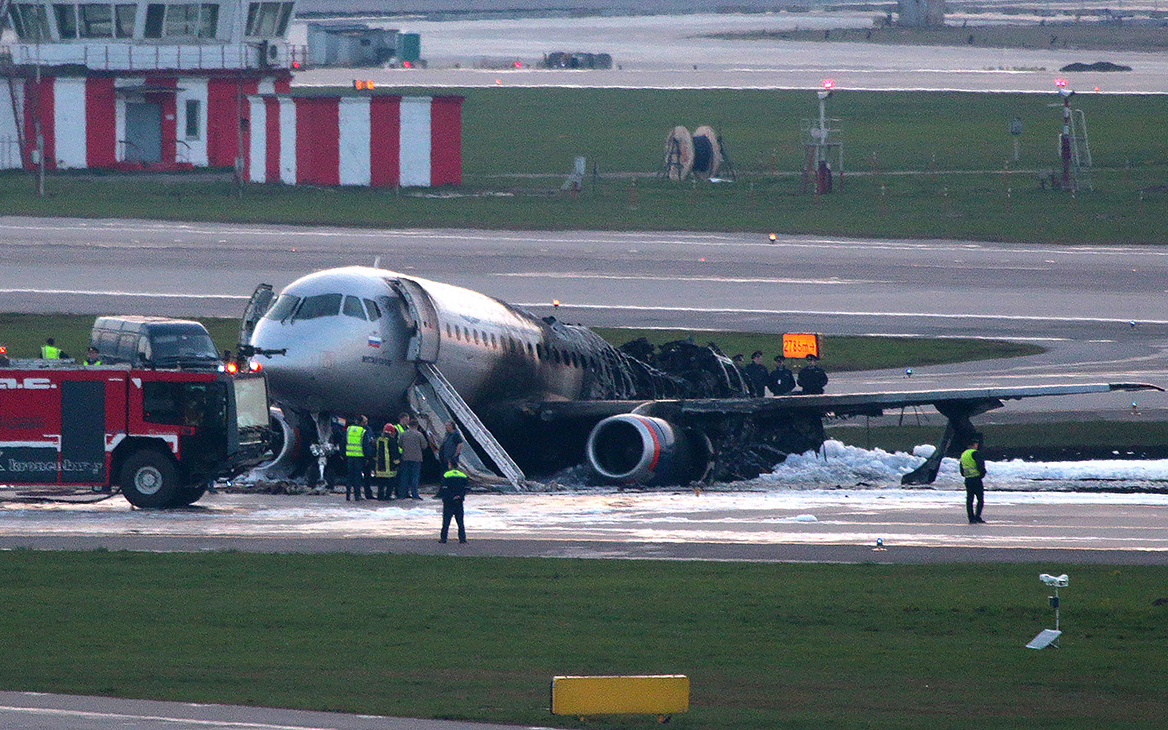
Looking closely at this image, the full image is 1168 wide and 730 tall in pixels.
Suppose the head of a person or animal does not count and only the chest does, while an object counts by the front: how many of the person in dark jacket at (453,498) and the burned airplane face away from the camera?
1

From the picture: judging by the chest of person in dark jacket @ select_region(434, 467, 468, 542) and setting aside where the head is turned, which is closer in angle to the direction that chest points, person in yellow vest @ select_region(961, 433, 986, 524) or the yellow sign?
the person in yellow vest

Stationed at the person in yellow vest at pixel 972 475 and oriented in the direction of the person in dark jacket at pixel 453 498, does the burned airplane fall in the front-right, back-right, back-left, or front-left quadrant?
front-right

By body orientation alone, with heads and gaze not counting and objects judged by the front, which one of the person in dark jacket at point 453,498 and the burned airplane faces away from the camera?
the person in dark jacket

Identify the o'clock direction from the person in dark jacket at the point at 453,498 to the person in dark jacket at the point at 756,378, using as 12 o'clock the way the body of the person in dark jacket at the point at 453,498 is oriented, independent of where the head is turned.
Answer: the person in dark jacket at the point at 756,378 is roughly at 1 o'clock from the person in dark jacket at the point at 453,498.

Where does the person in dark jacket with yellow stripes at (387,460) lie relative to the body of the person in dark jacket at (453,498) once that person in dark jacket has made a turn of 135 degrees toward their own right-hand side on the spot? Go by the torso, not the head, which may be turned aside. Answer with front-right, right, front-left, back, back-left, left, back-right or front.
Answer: back-left

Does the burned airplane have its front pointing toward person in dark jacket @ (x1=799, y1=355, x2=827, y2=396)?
no

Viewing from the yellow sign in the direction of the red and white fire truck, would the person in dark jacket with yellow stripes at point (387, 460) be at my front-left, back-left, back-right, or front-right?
front-right

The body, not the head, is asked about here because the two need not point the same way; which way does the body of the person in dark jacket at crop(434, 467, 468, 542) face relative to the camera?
away from the camera

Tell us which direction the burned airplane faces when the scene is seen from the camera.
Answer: facing the viewer and to the left of the viewer

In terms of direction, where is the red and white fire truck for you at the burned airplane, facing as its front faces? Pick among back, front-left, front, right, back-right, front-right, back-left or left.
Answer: front

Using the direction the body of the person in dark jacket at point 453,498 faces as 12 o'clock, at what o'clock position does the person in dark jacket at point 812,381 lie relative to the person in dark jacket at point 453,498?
the person in dark jacket at point 812,381 is roughly at 1 o'clock from the person in dark jacket at point 453,498.

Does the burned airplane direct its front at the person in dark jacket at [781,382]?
no

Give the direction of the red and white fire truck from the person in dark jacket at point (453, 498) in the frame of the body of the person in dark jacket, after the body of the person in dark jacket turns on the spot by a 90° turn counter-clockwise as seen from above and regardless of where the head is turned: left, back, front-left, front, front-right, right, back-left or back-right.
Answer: front-right
